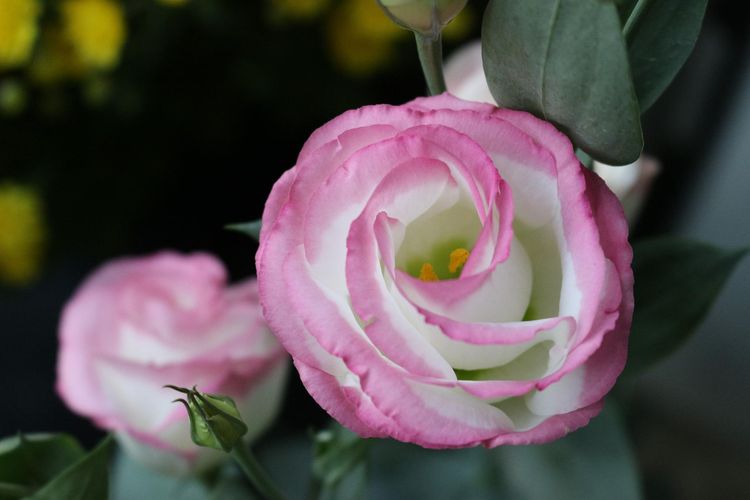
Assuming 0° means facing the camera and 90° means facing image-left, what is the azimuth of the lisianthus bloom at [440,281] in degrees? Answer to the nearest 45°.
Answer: approximately 0°
